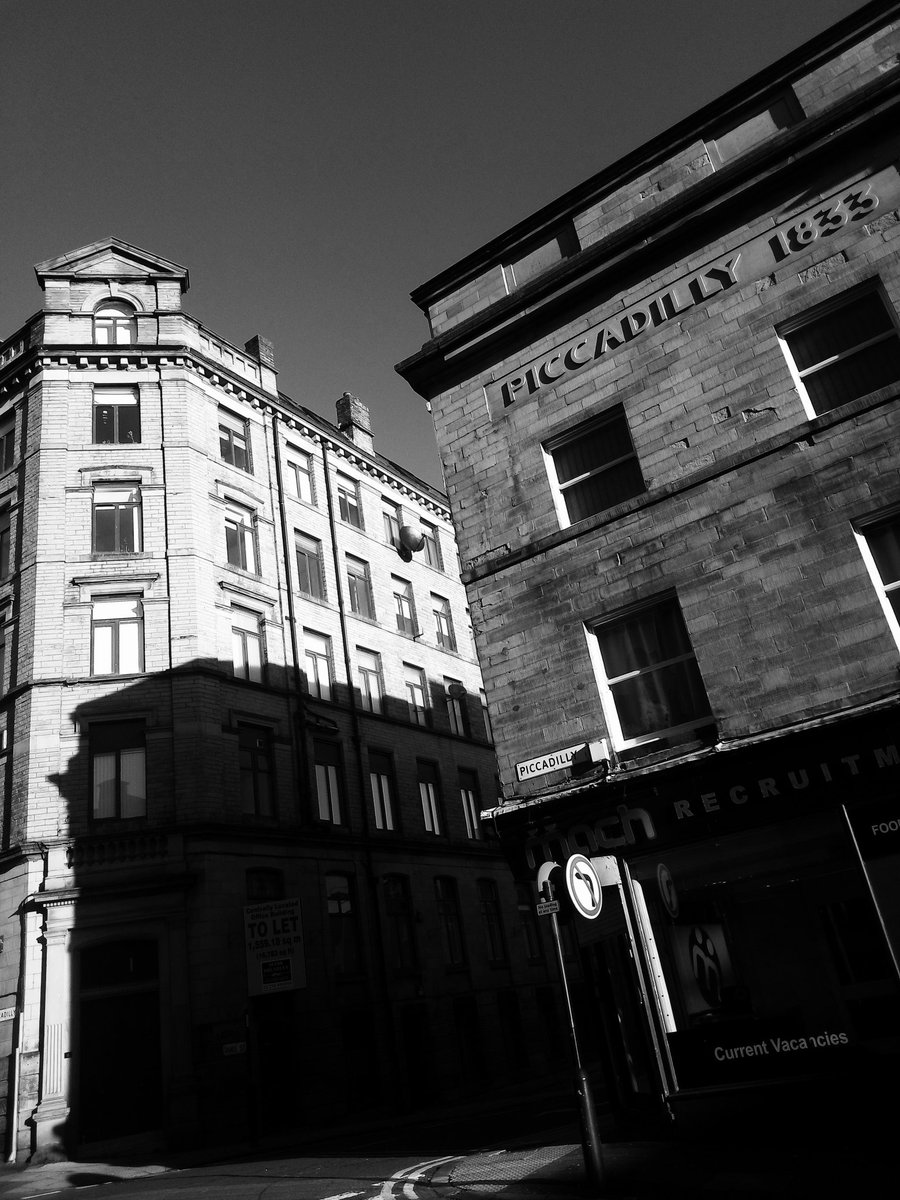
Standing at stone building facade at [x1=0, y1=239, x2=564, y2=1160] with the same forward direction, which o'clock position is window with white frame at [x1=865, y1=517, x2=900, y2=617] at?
The window with white frame is roughly at 11 o'clock from the stone building facade.

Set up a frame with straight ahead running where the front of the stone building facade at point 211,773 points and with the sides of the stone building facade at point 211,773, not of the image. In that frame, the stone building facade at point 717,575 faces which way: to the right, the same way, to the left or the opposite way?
to the right

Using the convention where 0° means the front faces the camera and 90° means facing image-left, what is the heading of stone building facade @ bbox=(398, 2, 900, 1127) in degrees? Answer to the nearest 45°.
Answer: approximately 45°

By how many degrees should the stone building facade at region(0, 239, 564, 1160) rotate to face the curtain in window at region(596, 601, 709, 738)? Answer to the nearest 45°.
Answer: approximately 45° to its left

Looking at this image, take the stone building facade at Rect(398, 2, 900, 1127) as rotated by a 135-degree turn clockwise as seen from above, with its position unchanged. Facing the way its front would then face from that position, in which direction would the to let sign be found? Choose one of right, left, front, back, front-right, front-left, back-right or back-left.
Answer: front-left

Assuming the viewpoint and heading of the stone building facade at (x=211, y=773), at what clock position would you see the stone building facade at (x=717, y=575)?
the stone building facade at (x=717, y=575) is roughly at 11 o'clock from the stone building facade at (x=211, y=773).

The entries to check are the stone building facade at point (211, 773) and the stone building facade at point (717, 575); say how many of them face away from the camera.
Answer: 0

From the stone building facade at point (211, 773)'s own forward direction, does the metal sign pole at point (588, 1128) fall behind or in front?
in front

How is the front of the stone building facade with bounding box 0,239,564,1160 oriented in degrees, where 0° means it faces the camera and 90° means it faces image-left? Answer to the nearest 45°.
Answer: approximately 0°
